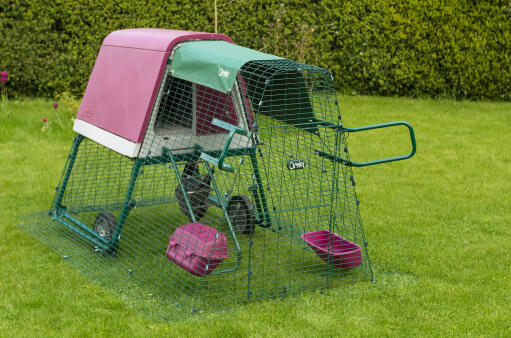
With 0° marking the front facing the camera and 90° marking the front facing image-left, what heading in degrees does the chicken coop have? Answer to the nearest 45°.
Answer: approximately 315°

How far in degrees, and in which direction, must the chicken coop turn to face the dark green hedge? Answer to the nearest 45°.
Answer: approximately 135° to its left

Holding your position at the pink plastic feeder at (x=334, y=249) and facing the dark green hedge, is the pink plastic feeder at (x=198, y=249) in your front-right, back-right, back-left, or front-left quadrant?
back-left
